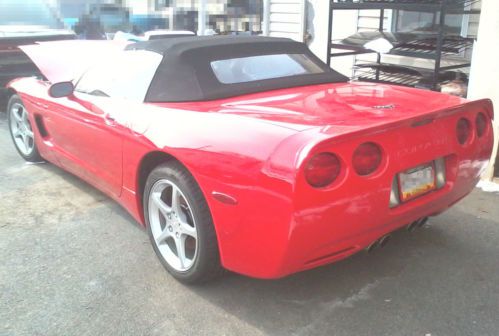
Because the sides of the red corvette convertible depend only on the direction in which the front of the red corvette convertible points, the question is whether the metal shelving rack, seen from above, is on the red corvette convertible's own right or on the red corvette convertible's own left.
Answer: on the red corvette convertible's own right

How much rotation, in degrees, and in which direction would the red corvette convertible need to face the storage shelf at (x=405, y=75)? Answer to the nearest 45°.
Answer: approximately 90° to its right

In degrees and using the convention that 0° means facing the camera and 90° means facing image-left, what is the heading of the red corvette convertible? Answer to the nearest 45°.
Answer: approximately 135°

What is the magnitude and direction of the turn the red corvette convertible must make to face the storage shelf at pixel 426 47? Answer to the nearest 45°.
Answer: approximately 90° to its right

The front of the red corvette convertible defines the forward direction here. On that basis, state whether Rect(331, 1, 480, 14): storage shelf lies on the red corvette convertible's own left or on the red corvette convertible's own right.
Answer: on the red corvette convertible's own right
